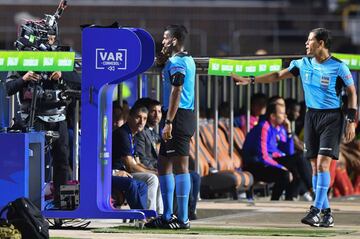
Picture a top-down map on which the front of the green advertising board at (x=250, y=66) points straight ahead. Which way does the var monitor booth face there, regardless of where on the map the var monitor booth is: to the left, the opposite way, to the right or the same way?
to the left

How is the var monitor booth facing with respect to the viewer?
to the viewer's right

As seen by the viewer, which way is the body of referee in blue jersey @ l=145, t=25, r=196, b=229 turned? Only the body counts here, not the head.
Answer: to the viewer's left

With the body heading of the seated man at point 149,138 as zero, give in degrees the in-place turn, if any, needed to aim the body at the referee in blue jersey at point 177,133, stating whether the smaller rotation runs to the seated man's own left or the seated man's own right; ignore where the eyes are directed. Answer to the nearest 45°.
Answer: approximately 45° to the seated man's own right

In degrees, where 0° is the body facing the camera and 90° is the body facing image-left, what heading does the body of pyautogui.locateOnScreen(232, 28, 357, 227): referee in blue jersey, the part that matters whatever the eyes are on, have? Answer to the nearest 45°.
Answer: approximately 45°

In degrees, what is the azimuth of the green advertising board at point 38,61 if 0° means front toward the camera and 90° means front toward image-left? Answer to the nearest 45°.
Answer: approximately 0°
